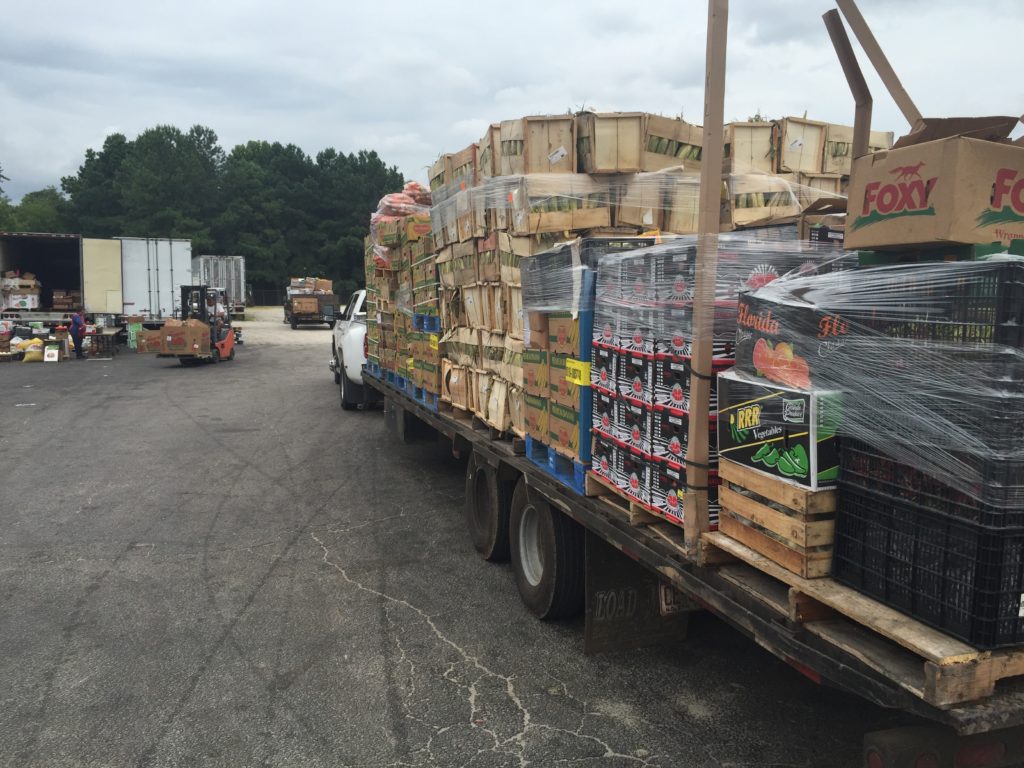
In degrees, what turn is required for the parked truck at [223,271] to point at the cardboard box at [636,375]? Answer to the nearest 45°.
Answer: approximately 180°

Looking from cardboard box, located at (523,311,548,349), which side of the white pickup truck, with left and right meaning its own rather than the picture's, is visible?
back

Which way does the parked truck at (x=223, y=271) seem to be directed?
away from the camera

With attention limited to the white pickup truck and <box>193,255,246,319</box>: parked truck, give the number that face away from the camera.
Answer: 2

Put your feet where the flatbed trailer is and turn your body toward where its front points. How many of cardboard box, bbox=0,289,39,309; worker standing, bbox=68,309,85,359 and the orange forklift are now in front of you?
3

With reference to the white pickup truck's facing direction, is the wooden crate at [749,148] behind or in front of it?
behind

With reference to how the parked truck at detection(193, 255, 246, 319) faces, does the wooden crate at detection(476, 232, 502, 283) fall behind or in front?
behind

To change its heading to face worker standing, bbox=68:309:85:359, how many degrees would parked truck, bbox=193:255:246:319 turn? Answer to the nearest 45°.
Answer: approximately 180°

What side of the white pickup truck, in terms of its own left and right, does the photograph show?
back

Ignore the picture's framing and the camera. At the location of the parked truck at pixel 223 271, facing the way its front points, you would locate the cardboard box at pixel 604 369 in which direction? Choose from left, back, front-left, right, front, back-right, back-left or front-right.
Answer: back

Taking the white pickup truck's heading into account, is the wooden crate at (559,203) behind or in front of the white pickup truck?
behind

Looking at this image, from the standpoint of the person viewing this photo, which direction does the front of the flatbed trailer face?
facing away from the viewer and to the left of the viewer

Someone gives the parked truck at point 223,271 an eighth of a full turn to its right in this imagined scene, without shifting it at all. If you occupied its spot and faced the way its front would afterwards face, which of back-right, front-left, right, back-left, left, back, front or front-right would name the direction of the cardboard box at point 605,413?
back-right

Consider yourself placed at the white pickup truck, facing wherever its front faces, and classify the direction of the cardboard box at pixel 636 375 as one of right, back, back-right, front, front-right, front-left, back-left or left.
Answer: back

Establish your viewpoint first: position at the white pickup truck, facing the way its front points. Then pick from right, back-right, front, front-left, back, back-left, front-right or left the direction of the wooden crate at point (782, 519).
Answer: back
